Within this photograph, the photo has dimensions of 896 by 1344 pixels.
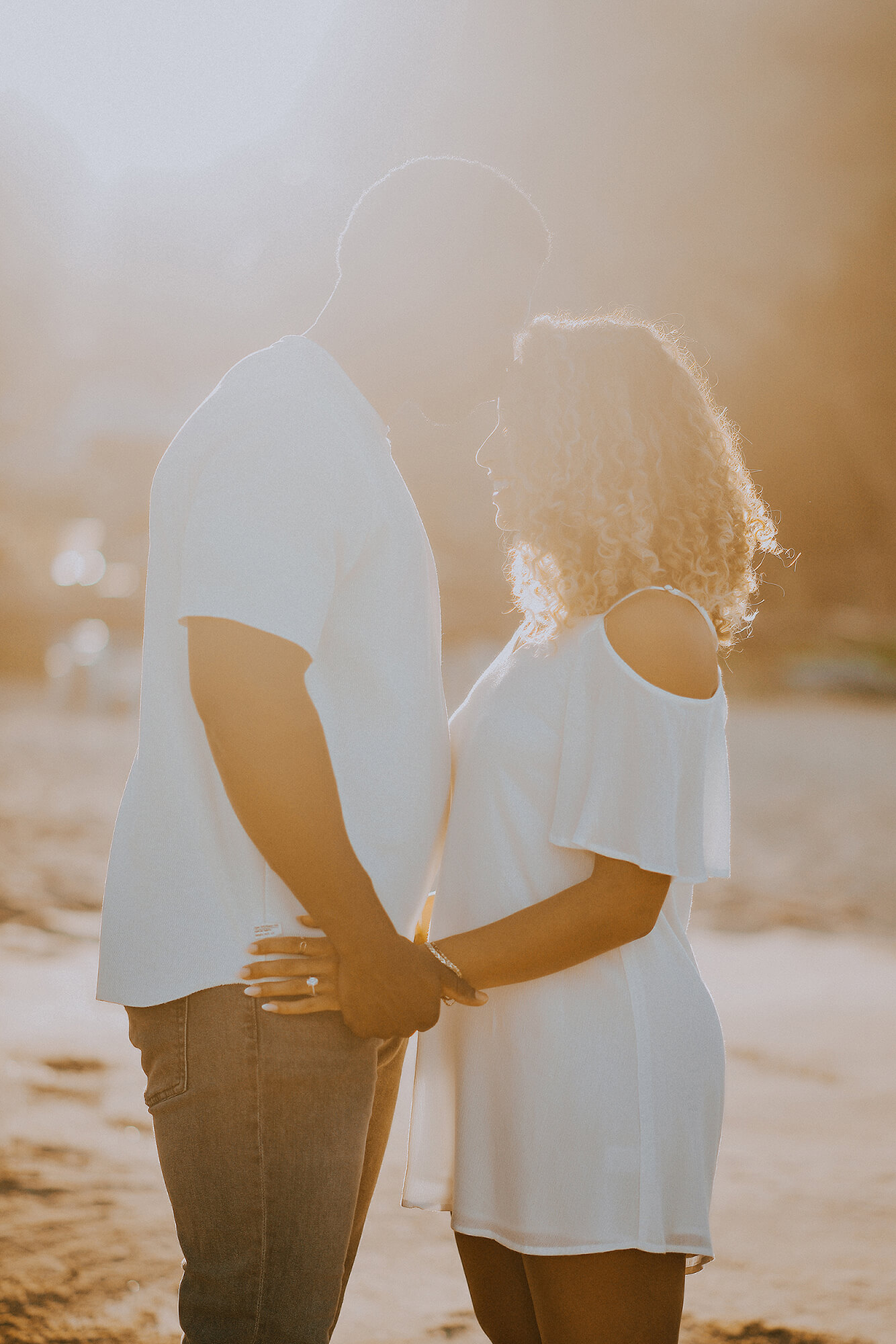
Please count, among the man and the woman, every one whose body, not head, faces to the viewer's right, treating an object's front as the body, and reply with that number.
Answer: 1

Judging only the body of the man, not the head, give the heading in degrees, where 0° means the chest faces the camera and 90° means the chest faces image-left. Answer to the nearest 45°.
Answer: approximately 270°

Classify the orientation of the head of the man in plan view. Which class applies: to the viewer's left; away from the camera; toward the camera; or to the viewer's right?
to the viewer's right

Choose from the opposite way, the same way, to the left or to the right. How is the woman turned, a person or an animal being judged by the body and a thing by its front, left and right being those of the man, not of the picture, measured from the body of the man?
the opposite way

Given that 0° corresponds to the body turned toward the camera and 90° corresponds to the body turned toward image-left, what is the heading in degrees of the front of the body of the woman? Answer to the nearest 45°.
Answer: approximately 90°
